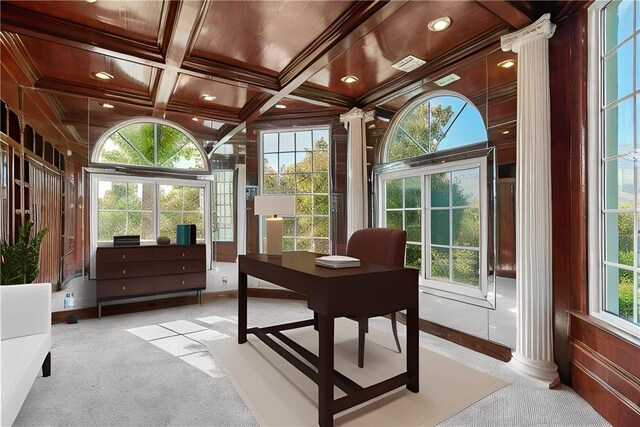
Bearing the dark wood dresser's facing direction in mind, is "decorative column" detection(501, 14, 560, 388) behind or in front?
in front

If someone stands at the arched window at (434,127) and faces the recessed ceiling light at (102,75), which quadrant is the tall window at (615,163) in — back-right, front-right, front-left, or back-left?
back-left

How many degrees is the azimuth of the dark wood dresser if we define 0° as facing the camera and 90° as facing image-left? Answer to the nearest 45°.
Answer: approximately 0°

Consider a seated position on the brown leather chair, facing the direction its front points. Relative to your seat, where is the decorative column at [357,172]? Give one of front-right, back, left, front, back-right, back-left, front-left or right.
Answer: back-right

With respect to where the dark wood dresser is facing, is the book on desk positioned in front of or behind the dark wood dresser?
in front

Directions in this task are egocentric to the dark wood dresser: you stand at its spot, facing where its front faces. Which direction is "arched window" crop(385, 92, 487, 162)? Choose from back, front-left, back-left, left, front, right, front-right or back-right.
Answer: front-left

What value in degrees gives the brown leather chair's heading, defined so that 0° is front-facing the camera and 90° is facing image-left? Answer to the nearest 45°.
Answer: approximately 45°

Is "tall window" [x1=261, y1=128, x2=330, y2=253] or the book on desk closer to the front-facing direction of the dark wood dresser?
the book on desk

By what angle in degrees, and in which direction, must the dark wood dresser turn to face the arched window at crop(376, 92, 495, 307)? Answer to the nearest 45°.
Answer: approximately 45° to its left

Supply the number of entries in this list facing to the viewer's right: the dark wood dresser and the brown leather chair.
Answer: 0

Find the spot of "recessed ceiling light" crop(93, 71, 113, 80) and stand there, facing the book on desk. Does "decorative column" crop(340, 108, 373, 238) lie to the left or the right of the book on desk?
left
